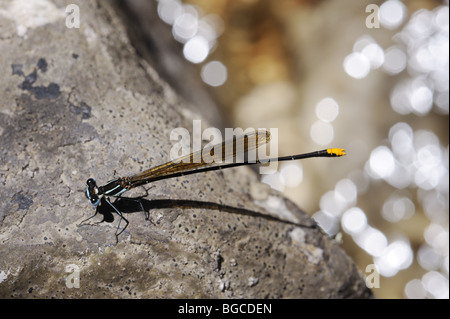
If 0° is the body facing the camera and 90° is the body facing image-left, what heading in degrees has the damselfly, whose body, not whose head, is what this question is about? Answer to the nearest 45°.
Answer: approximately 90°
